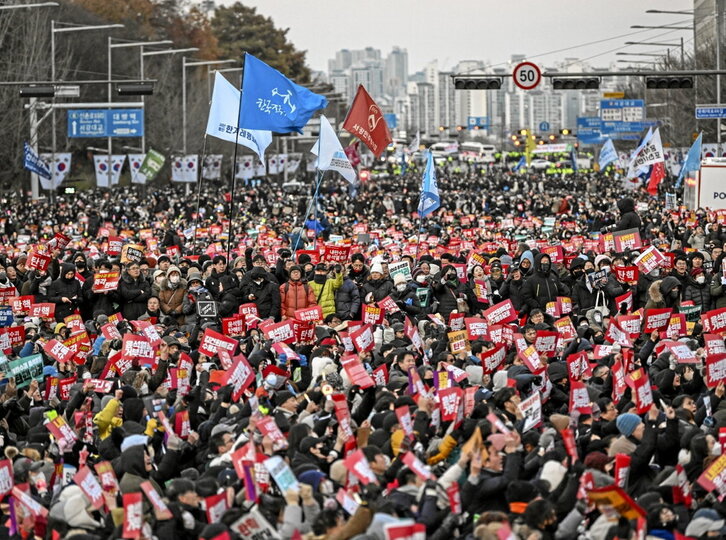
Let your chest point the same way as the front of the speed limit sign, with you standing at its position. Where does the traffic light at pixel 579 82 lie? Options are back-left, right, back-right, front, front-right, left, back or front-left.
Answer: left

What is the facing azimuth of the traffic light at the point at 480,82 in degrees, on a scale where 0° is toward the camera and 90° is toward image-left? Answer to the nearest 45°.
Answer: approximately 0°

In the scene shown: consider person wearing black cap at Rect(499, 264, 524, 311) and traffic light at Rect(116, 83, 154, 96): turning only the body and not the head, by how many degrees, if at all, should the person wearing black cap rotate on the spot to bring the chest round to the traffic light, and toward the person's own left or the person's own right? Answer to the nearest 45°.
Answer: approximately 135° to the person's own right

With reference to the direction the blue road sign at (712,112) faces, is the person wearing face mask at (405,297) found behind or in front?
in front

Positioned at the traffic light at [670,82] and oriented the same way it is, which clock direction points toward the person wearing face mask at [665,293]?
The person wearing face mask is roughly at 12 o'clock from the traffic light.

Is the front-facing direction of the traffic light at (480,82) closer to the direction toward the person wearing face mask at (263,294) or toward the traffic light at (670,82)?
the person wearing face mask

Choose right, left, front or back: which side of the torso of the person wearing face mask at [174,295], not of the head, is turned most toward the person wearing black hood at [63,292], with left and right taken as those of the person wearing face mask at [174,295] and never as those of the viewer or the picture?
right

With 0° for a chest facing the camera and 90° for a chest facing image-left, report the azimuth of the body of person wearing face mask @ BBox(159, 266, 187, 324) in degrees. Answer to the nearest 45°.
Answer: approximately 0°

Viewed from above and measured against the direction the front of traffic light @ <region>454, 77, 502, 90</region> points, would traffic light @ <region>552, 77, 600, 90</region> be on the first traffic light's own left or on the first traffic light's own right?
on the first traffic light's own left
